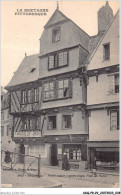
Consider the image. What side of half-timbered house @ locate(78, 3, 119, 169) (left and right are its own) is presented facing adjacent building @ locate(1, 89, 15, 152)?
right

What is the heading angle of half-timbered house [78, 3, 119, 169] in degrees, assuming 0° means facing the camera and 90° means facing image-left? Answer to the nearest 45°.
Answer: approximately 45°
